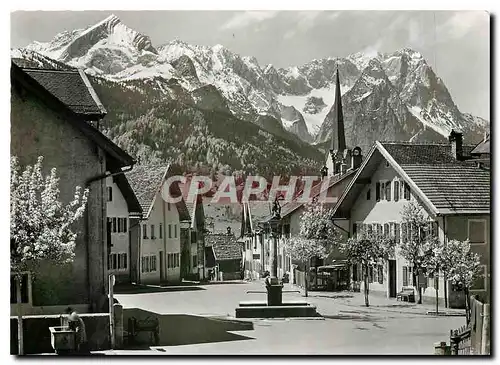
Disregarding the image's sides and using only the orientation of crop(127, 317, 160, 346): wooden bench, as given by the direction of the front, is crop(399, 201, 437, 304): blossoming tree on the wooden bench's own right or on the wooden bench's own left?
on the wooden bench's own left

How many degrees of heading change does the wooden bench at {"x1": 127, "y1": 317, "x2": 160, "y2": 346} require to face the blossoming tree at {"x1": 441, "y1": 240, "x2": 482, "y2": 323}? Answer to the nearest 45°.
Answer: approximately 90° to its left

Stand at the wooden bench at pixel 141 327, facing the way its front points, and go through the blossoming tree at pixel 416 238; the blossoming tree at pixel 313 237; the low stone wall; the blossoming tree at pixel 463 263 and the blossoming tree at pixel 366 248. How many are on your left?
4

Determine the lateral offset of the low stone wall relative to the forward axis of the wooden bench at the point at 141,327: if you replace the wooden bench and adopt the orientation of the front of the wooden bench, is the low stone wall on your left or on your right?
on your right

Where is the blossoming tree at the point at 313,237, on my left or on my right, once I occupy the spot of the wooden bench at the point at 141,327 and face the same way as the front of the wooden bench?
on my left
